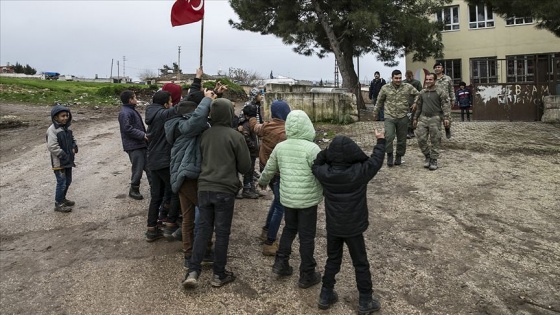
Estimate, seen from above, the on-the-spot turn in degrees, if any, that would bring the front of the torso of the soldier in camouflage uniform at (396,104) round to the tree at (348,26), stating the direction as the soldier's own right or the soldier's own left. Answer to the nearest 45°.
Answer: approximately 180°

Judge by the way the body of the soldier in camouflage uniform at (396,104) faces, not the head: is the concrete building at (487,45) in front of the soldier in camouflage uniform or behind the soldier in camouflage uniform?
behind

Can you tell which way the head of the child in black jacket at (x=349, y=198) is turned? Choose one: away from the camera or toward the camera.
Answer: away from the camera

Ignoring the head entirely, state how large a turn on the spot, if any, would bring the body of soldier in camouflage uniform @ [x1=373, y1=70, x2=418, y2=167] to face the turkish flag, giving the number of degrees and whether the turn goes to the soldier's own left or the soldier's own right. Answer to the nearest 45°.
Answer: approximately 45° to the soldier's own right

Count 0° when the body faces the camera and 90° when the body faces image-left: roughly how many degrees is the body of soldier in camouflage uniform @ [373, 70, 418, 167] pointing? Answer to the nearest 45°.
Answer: approximately 0°

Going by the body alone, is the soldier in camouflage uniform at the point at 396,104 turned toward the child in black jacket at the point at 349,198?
yes

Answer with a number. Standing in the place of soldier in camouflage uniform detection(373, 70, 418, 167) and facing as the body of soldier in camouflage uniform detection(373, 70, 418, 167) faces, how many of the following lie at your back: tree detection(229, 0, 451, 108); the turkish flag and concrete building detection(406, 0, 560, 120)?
2
